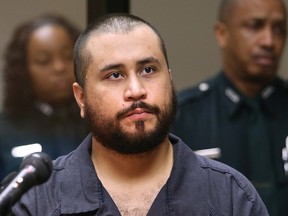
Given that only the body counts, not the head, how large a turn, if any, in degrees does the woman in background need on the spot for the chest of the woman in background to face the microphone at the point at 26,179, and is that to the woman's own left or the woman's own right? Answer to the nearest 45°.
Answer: approximately 45° to the woman's own right

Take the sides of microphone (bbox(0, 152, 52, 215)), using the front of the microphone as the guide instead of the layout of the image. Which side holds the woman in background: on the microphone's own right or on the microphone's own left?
on the microphone's own left

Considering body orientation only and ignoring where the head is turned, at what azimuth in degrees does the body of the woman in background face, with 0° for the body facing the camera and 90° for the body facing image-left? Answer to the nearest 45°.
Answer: approximately 315°
